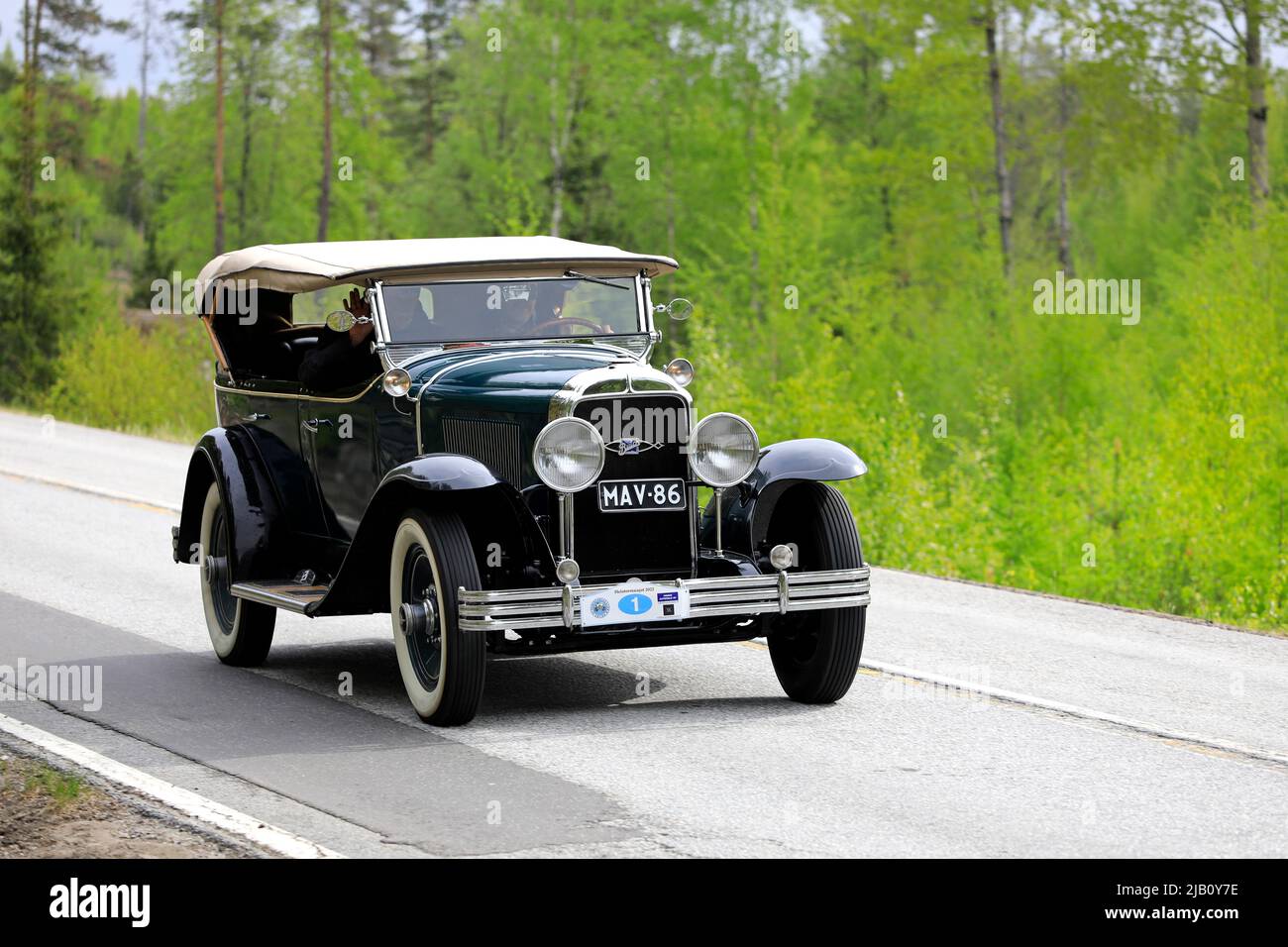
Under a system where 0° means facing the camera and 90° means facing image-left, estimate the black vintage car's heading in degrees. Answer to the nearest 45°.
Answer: approximately 315°
